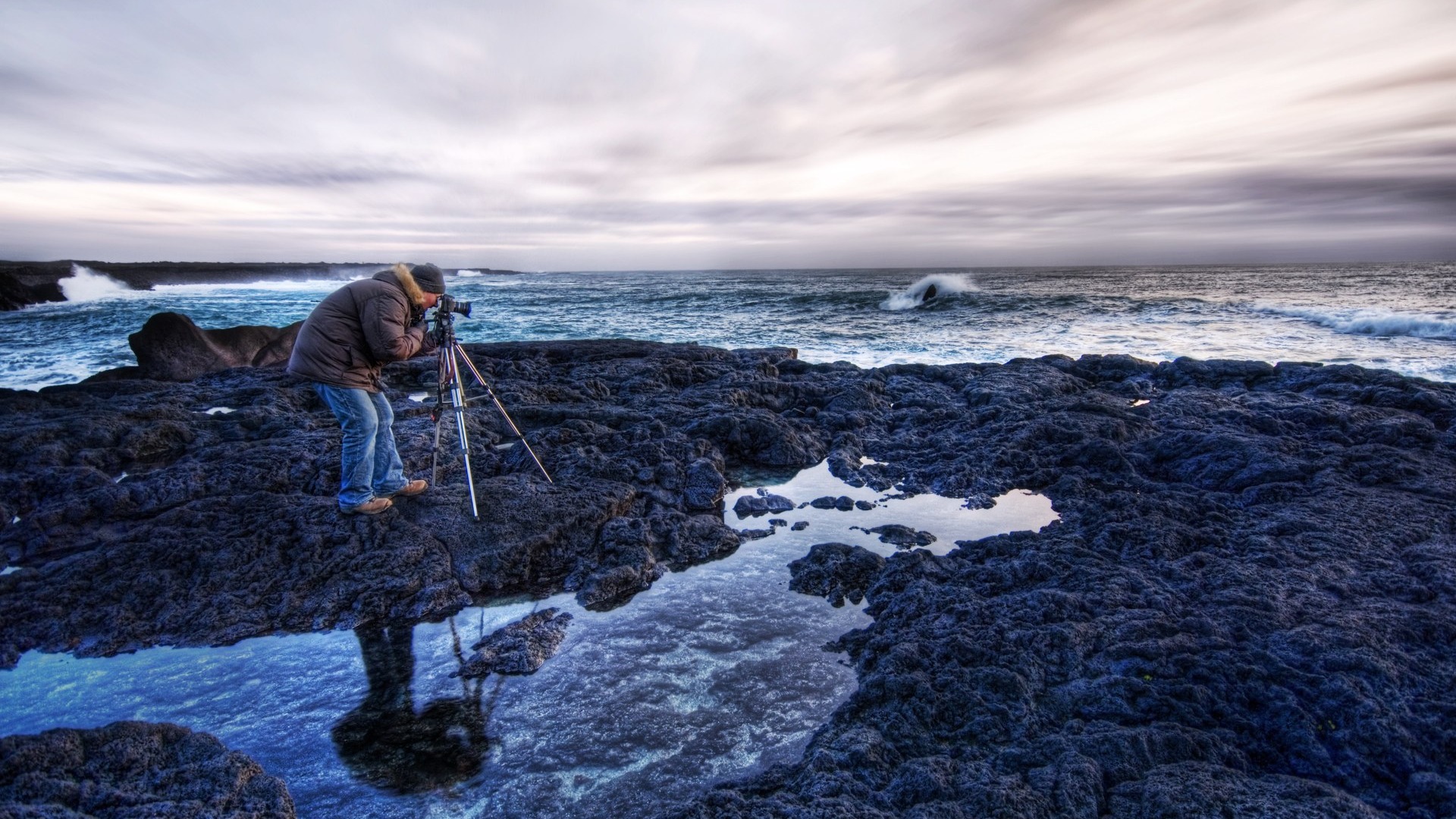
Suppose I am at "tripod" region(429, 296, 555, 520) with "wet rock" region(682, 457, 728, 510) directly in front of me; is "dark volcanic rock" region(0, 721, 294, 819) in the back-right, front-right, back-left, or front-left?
back-right

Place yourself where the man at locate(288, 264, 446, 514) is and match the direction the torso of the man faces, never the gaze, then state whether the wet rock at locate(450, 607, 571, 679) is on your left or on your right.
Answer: on your right

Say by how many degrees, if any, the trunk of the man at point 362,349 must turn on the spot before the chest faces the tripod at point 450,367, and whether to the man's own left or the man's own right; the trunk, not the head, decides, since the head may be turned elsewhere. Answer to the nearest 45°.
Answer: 0° — they already face it

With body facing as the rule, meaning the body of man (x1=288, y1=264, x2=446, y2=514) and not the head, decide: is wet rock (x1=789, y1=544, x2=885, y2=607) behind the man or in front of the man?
in front

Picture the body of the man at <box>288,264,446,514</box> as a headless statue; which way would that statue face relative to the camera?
to the viewer's right

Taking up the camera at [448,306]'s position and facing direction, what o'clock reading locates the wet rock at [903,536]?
The wet rock is roughly at 1 o'clock from the camera.

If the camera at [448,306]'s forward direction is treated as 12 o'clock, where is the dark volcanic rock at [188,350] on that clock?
The dark volcanic rock is roughly at 8 o'clock from the camera.

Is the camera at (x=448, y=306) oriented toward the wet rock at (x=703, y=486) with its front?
yes

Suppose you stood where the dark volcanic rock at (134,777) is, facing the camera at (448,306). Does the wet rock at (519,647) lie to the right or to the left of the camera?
right

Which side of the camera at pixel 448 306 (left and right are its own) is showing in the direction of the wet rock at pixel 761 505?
front

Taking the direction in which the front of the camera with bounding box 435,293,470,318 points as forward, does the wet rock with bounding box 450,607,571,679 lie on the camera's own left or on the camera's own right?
on the camera's own right

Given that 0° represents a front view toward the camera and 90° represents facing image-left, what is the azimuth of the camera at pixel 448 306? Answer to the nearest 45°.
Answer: approximately 270°

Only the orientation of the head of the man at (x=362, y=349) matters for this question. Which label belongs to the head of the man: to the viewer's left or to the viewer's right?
to the viewer's right

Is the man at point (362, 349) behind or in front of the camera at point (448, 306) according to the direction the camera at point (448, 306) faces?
behind

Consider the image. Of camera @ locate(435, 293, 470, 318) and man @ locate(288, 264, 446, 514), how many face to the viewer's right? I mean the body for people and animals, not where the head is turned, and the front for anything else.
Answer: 2
